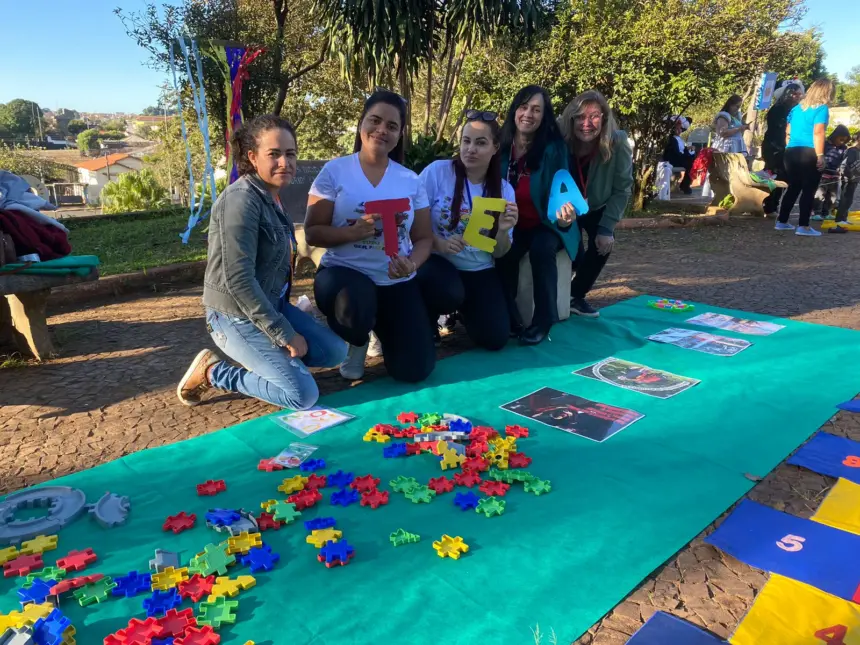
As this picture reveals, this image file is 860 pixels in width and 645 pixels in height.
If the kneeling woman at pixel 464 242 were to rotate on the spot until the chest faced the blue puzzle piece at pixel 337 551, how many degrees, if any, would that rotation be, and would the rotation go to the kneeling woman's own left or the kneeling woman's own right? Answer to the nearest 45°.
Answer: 0° — they already face it

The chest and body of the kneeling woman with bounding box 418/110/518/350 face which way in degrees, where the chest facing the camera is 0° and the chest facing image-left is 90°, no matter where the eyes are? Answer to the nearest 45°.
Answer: approximately 0°

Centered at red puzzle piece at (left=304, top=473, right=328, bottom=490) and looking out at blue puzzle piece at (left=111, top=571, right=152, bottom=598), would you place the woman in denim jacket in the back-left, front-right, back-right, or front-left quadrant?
back-right

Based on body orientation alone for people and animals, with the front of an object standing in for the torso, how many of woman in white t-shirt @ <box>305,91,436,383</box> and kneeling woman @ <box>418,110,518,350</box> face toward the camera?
2

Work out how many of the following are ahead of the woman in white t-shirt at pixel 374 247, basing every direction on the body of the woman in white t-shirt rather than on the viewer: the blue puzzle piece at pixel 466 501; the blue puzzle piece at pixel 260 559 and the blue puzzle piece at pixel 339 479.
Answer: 3

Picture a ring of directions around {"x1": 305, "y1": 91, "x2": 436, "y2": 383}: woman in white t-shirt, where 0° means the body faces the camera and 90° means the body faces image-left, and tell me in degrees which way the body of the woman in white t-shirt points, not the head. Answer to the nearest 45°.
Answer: approximately 0°
